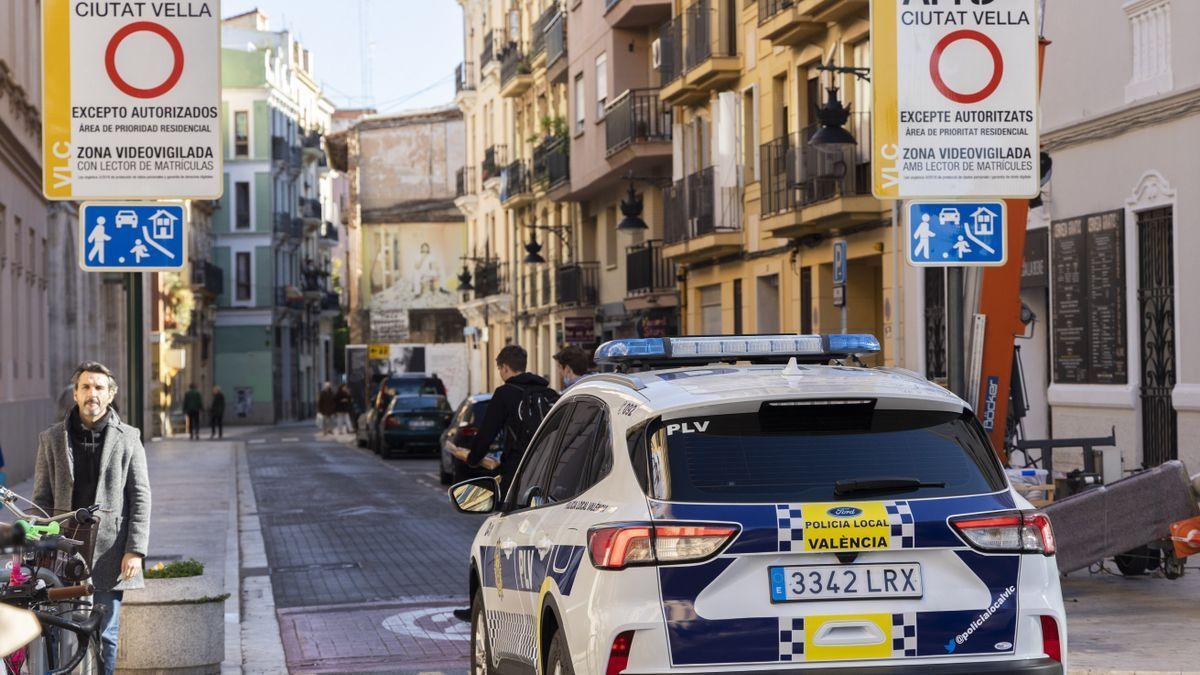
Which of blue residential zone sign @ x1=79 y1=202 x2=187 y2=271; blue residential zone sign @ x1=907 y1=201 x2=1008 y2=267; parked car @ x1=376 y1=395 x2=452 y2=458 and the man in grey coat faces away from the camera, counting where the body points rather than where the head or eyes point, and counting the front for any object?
the parked car

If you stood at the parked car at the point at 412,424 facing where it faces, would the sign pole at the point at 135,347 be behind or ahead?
behind

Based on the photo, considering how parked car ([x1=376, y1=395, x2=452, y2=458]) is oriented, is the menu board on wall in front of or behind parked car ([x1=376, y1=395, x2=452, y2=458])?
behind

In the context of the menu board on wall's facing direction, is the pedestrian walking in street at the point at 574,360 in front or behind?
in front

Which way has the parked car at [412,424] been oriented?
away from the camera

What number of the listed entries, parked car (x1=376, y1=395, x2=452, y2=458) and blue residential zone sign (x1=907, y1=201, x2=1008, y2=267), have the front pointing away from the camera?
1

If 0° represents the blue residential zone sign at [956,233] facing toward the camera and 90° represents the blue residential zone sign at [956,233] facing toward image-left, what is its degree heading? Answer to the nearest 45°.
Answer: approximately 0°

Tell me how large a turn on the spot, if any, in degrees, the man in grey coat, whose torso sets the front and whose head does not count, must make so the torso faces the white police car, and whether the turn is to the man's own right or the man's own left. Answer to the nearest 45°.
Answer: approximately 45° to the man's own left

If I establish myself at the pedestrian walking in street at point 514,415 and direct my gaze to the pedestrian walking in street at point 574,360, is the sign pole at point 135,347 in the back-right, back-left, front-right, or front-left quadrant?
back-left

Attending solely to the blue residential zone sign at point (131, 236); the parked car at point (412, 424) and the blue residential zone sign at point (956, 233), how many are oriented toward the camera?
2

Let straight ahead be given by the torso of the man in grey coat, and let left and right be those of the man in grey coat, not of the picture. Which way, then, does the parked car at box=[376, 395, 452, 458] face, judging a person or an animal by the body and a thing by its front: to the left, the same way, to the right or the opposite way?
the opposite way

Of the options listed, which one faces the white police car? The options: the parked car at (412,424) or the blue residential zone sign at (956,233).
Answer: the blue residential zone sign

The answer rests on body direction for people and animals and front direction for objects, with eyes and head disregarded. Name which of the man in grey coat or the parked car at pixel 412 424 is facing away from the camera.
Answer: the parked car
